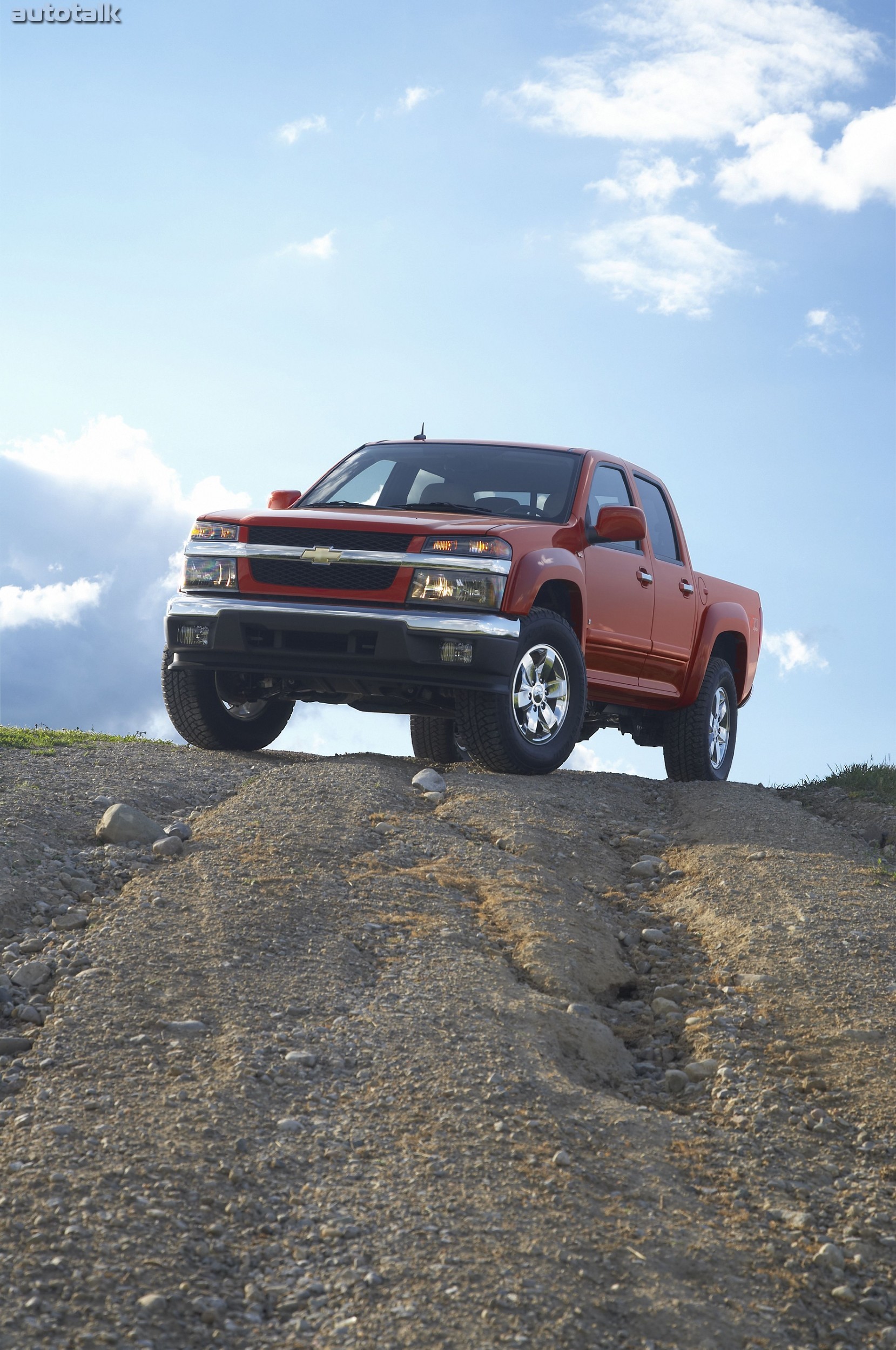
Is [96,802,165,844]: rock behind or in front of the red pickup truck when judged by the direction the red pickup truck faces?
in front

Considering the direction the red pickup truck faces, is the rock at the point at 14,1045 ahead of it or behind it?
ahead

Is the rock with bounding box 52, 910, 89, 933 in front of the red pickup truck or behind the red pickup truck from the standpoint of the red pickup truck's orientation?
in front

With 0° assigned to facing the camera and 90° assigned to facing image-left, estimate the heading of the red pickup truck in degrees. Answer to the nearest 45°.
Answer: approximately 45°

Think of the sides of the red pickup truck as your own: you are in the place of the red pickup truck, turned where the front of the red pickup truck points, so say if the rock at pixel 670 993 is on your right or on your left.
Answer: on your left

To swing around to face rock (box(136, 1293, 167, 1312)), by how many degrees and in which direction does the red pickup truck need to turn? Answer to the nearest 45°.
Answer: approximately 45° to its left

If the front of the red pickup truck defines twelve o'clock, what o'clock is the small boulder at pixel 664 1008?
The small boulder is roughly at 10 o'clock from the red pickup truck.
